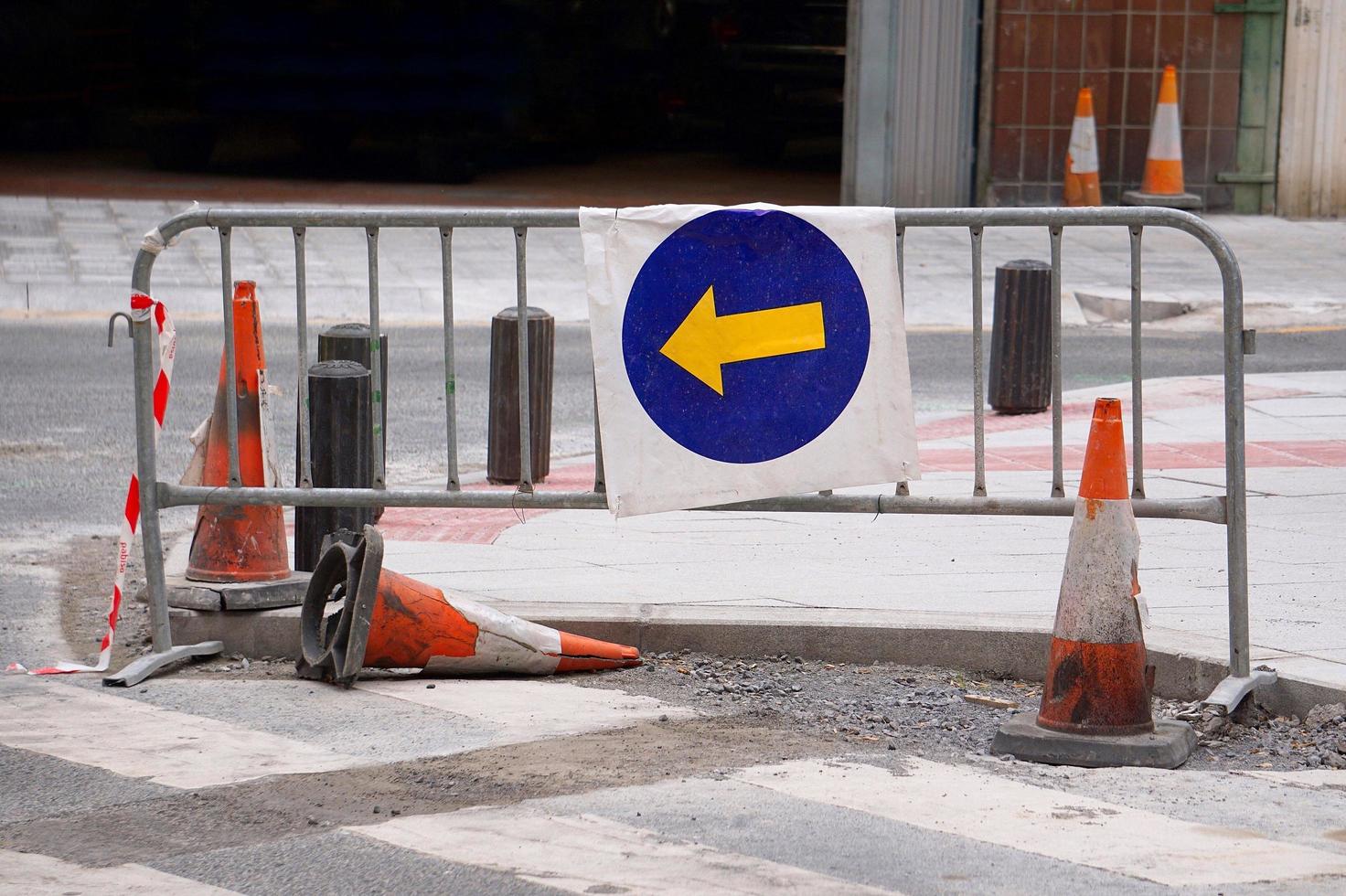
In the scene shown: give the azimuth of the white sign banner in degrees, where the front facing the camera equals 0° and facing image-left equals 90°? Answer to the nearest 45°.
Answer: approximately 0°

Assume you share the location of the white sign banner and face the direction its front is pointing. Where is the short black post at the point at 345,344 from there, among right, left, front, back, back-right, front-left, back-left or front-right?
back-right

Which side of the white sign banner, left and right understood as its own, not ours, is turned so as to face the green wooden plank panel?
back

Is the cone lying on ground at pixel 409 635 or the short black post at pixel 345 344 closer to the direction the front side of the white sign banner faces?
the cone lying on ground

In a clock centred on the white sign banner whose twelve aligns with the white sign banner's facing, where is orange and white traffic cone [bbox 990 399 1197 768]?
The orange and white traffic cone is roughly at 10 o'clock from the white sign banner.

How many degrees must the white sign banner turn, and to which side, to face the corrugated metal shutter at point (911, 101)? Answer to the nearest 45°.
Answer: approximately 180°

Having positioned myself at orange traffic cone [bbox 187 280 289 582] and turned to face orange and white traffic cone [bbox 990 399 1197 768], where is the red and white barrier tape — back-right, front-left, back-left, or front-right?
back-right

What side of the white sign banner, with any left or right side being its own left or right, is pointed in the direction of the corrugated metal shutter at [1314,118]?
back

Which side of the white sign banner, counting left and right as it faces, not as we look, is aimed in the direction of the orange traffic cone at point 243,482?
right
